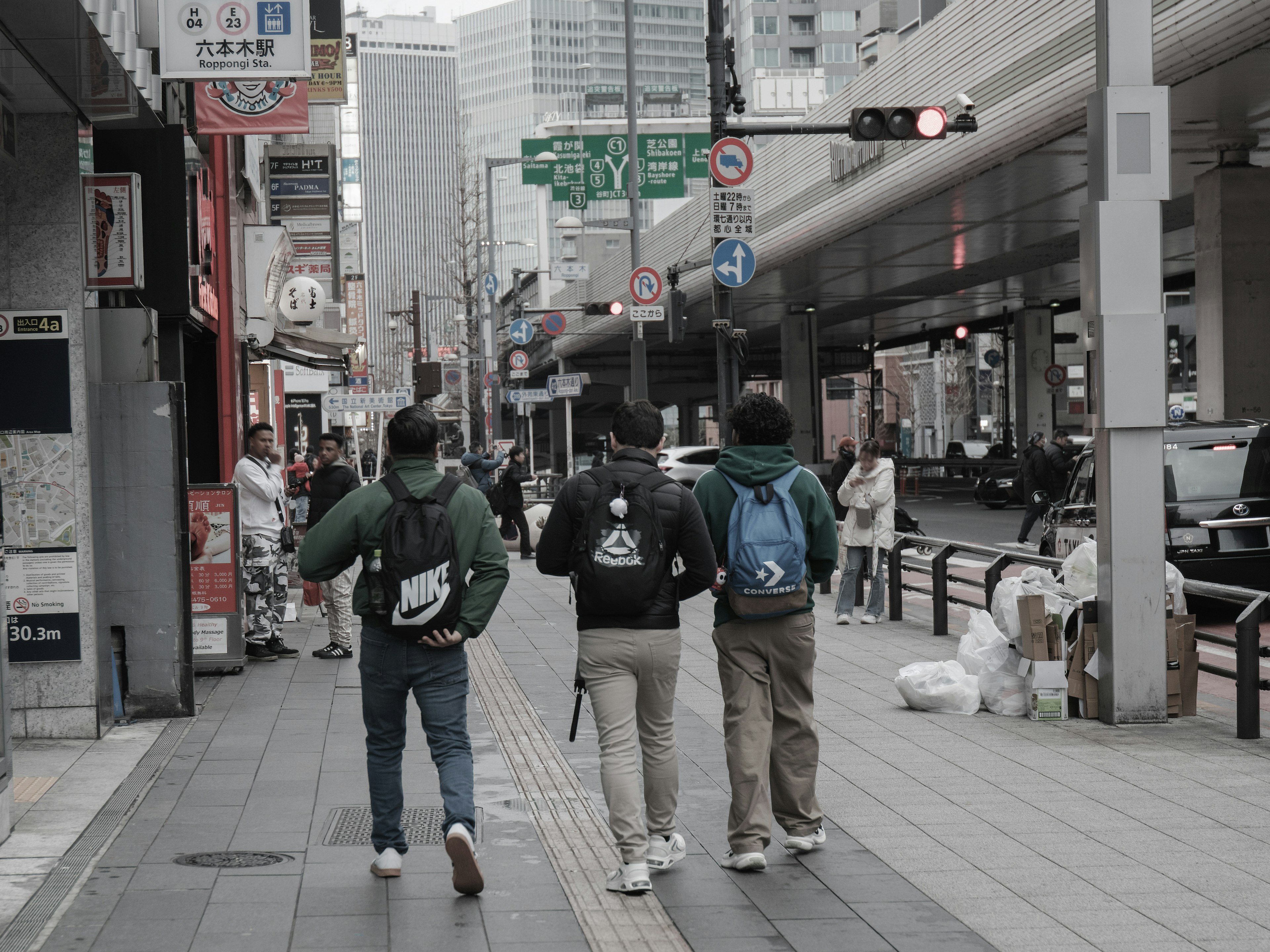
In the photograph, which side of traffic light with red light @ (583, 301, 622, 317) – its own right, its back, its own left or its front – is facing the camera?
front

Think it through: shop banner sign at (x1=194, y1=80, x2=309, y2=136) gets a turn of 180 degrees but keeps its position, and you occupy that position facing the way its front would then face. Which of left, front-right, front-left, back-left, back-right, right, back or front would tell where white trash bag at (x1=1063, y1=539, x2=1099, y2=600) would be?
back-right

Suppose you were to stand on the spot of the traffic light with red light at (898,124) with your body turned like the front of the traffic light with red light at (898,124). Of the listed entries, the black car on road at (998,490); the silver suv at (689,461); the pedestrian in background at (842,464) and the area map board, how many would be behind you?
3

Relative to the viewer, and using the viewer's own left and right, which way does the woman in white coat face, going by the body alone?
facing the viewer and to the left of the viewer

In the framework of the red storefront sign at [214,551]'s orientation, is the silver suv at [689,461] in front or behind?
behind

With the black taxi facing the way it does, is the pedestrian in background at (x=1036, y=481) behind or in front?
in front

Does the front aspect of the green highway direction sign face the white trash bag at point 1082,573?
yes

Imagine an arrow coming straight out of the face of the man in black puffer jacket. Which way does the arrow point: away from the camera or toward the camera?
away from the camera

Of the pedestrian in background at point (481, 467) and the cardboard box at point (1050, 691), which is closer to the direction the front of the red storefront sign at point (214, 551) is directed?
the cardboard box

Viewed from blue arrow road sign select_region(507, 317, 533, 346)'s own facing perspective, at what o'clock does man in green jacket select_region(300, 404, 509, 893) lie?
The man in green jacket is roughly at 12 o'clock from the blue arrow road sign.

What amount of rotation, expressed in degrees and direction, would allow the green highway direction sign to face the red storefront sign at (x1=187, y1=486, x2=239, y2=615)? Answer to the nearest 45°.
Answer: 0° — it already faces it

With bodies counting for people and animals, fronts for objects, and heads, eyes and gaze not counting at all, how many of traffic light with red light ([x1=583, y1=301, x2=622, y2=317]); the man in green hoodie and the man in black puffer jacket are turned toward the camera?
1

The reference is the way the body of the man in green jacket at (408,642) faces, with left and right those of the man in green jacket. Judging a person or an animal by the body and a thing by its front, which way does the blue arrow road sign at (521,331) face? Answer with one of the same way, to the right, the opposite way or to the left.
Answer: the opposite way

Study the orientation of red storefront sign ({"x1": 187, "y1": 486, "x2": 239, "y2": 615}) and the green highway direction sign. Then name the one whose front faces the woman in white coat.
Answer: the green highway direction sign

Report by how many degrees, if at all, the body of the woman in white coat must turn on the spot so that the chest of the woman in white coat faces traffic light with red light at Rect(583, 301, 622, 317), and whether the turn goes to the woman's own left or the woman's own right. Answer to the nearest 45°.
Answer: approximately 135° to the woman's own right

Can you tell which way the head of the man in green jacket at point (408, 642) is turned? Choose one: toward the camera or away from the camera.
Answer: away from the camera

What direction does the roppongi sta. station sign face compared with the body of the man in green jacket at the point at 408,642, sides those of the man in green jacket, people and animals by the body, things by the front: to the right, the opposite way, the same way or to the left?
the opposite way

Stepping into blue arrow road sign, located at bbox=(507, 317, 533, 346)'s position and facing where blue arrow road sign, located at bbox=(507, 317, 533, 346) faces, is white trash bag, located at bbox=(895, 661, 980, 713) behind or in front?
in front

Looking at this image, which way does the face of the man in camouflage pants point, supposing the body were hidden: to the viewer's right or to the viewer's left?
to the viewer's right
